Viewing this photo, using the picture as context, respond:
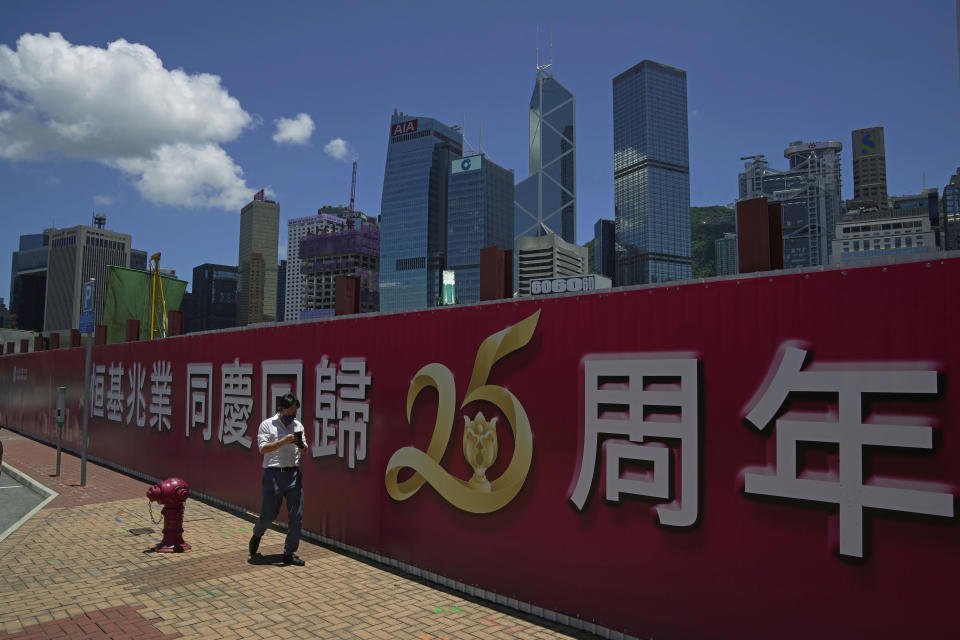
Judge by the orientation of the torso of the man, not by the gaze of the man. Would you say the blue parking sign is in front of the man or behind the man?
behind

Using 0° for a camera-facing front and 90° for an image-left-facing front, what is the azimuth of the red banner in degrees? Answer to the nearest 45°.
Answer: approximately 45°

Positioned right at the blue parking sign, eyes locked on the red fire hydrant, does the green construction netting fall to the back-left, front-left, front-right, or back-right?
back-left

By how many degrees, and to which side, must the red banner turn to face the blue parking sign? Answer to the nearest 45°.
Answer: approximately 90° to its right

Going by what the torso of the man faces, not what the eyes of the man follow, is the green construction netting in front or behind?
behind

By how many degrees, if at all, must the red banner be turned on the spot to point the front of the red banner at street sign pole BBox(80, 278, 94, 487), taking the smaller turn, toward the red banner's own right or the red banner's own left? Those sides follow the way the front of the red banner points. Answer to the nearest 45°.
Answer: approximately 90° to the red banner's own right
